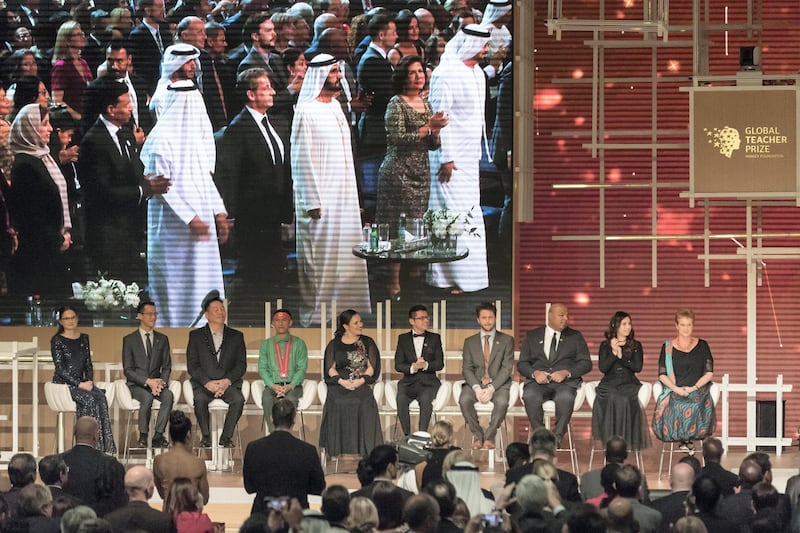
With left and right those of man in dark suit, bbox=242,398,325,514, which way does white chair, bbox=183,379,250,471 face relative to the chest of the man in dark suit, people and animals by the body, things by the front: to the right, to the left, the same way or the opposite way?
the opposite way

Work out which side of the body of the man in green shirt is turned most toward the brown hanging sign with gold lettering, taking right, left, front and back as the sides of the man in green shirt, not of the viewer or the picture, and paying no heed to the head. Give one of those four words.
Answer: left

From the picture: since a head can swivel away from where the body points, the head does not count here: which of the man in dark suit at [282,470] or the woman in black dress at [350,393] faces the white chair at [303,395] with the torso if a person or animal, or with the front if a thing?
the man in dark suit

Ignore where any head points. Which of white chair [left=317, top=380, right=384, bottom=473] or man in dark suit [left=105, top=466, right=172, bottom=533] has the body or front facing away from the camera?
the man in dark suit

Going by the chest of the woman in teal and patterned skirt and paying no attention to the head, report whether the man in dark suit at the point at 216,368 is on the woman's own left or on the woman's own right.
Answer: on the woman's own right

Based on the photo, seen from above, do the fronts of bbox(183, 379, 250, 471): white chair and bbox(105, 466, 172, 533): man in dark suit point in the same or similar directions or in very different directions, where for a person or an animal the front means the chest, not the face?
very different directions

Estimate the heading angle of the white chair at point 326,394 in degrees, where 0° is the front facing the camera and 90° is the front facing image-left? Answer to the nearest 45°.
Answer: approximately 0°

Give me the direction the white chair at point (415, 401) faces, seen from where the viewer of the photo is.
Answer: facing the viewer

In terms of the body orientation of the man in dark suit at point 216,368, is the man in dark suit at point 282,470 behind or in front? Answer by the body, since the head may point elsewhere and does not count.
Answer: in front

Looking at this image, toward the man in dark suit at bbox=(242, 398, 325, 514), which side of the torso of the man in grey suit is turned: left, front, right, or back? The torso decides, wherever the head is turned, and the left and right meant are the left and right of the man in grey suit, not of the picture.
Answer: front

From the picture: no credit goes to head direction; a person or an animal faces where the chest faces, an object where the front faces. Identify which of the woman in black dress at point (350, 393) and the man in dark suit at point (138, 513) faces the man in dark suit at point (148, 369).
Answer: the man in dark suit at point (138, 513)

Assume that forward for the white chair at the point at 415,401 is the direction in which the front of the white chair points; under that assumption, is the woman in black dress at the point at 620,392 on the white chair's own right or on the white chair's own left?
on the white chair's own left

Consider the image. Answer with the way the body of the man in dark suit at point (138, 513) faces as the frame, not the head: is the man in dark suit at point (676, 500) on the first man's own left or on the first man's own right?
on the first man's own right

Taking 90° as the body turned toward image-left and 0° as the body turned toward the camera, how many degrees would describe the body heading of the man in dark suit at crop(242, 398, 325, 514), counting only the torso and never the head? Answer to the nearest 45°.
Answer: approximately 180°

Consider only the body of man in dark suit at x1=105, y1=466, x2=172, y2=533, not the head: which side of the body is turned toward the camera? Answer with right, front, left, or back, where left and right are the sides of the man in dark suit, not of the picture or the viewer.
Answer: back

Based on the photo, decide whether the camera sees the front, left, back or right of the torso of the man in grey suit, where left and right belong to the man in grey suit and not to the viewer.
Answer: front

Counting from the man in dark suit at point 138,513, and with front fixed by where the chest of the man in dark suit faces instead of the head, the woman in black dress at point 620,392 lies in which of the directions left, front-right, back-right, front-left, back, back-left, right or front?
front-right
